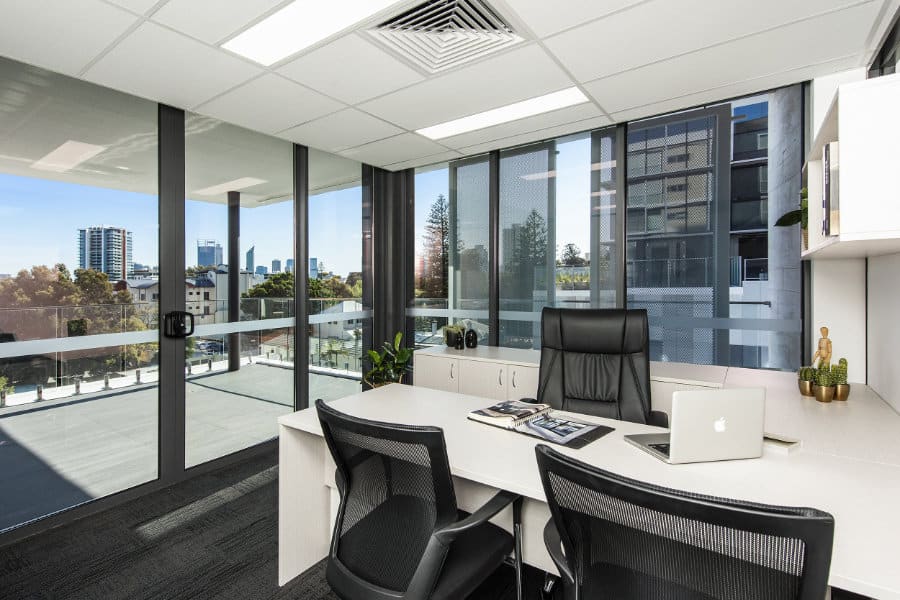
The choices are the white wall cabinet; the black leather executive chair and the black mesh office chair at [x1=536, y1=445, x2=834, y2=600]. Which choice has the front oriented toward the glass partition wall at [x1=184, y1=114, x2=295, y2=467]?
the white wall cabinet

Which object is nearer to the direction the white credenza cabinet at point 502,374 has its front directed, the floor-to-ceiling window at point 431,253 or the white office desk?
the white office desk

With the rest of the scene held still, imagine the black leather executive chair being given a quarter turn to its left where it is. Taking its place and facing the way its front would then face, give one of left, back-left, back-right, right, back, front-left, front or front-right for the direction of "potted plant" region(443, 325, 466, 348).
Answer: back-left

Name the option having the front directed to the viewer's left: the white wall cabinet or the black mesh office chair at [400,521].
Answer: the white wall cabinet

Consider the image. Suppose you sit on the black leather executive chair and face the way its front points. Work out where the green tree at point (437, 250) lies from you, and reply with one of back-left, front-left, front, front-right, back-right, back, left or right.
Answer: back-right

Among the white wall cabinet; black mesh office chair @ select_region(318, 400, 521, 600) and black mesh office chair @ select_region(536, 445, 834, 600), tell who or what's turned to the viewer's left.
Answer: the white wall cabinet

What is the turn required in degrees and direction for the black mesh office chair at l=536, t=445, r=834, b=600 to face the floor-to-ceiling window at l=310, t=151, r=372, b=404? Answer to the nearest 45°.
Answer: approximately 90° to its left

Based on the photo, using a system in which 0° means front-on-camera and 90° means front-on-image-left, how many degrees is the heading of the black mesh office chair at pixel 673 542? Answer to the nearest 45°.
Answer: approximately 225°

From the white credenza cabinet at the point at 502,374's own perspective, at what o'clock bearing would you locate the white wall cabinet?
The white wall cabinet is roughly at 9 o'clock from the white credenza cabinet.

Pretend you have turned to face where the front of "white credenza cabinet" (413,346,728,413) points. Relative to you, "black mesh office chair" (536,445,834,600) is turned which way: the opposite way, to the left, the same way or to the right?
the opposite way

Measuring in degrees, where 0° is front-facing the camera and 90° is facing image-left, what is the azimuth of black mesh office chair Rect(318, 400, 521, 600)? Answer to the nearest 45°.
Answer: approximately 225°

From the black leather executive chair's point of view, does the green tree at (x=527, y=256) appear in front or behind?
behind
